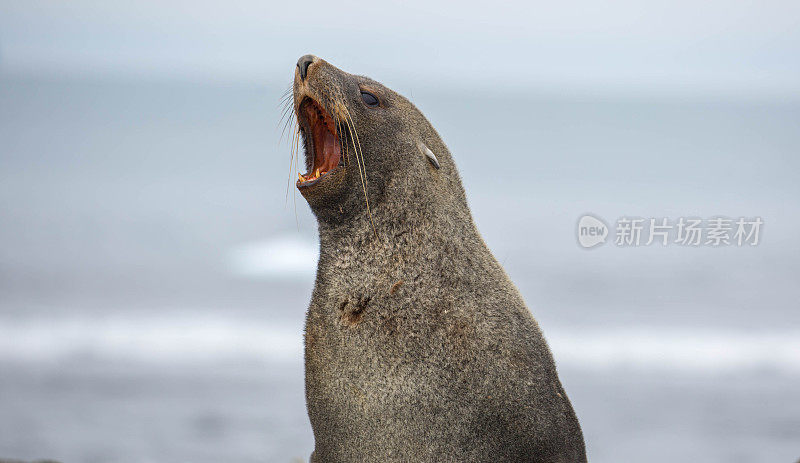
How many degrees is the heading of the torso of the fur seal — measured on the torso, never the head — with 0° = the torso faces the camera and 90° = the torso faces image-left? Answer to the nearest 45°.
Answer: approximately 90°
